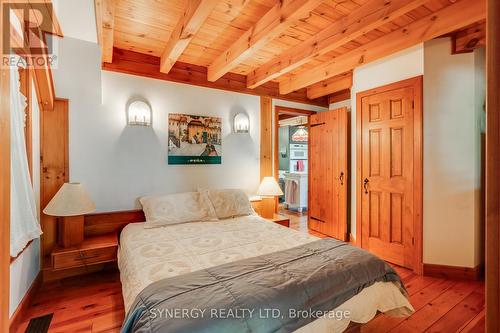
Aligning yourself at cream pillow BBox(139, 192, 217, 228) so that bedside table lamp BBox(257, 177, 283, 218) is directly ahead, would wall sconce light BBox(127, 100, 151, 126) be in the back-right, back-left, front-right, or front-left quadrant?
back-left

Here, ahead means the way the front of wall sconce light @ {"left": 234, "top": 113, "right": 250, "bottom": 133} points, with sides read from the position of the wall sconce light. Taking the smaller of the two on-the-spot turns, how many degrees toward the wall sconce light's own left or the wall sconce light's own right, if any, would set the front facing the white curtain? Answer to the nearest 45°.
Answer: approximately 90° to the wall sconce light's own right

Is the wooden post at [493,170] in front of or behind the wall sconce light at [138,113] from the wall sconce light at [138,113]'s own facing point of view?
in front

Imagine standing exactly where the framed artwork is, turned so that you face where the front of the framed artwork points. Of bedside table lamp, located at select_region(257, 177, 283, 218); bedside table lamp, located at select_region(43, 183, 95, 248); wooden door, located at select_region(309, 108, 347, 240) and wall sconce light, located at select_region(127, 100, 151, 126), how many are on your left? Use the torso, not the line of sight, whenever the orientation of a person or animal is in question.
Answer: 2

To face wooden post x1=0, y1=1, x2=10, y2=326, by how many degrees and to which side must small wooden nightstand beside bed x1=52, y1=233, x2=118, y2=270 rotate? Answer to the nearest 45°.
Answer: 0° — it already faces it

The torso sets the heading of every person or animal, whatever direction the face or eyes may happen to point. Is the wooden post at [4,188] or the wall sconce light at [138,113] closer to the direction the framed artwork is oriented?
the wooden post

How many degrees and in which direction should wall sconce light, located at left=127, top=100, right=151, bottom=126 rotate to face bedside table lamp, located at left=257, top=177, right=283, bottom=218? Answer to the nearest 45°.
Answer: approximately 90° to its left

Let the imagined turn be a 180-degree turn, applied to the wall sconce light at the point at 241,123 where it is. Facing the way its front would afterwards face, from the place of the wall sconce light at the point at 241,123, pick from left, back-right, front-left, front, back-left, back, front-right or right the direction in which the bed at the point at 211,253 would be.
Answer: back-left
